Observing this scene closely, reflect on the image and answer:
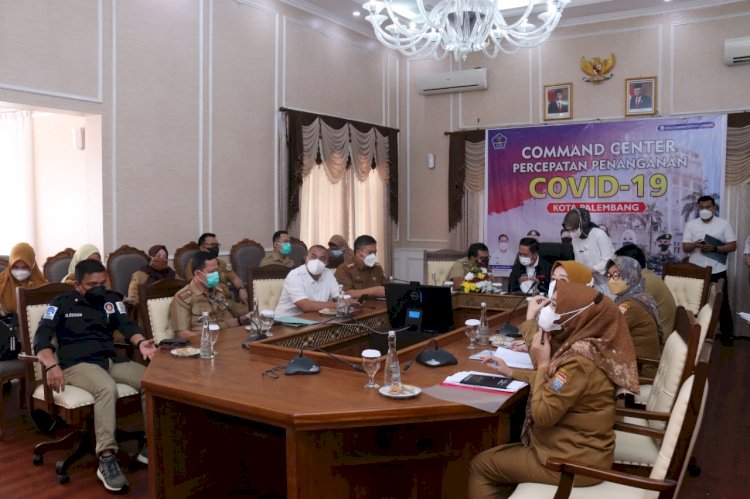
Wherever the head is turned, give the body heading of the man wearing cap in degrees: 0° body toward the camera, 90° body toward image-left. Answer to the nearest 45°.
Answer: approximately 45°

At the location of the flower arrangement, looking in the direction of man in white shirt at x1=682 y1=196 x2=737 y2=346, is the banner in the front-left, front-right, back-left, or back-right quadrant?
front-left

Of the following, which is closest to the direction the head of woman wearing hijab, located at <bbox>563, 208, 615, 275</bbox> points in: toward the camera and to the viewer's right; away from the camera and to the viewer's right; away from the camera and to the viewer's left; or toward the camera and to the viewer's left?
toward the camera and to the viewer's left

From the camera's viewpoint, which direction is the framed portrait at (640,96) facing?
toward the camera

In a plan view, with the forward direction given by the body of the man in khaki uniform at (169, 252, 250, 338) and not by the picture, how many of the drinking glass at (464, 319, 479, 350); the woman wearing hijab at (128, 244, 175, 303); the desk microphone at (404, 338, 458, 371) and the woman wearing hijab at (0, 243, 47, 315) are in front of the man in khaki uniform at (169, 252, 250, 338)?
2

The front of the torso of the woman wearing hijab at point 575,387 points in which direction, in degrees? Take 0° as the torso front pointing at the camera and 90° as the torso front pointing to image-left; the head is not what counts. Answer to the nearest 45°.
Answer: approximately 90°

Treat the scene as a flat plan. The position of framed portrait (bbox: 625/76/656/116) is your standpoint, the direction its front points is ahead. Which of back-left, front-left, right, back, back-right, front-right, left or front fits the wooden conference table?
front

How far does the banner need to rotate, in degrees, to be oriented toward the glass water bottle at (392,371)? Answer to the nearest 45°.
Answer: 0° — it already faces it

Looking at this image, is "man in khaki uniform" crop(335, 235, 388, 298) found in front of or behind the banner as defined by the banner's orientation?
in front

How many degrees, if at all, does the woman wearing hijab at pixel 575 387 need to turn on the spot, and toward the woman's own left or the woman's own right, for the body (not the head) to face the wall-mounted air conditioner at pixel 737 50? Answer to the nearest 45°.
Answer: approximately 90° to the woman's own right

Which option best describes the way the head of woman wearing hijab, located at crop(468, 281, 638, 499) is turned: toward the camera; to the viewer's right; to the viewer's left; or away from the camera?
to the viewer's left

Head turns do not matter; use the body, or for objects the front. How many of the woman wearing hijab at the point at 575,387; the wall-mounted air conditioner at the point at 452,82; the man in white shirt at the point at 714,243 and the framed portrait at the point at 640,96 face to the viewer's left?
1

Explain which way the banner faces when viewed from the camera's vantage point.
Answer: facing the viewer

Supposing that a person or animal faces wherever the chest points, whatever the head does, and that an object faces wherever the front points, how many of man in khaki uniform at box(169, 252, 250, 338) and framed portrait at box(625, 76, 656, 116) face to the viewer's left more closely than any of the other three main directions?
0

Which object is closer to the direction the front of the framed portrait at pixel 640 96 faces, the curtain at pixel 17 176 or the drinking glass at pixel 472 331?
the drinking glass

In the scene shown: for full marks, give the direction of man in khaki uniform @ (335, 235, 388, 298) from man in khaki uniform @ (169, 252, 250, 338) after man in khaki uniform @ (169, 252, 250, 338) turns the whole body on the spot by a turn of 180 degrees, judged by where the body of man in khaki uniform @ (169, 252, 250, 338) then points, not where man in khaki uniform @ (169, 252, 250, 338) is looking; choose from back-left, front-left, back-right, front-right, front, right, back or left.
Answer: right

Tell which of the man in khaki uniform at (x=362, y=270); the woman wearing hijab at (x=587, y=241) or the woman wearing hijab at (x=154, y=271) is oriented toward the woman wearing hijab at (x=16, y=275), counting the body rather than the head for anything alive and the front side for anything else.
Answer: the woman wearing hijab at (x=587, y=241)
